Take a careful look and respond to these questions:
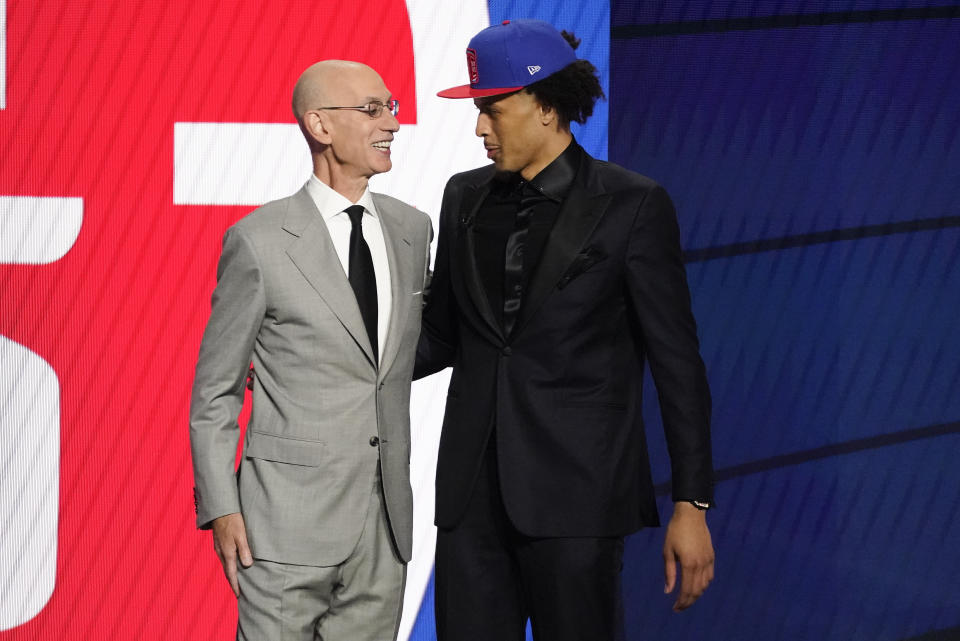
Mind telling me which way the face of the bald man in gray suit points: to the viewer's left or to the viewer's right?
to the viewer's right

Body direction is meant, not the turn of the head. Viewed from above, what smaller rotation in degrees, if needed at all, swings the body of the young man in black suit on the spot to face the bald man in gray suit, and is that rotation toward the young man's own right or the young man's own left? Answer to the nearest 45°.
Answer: approximately 45° to the young man's own right

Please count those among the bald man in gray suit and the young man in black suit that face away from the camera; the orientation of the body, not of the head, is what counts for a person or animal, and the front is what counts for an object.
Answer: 0

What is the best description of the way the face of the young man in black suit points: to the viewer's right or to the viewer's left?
to the viewer's left

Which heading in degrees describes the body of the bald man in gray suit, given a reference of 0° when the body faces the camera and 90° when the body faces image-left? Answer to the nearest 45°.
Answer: approximately 315°

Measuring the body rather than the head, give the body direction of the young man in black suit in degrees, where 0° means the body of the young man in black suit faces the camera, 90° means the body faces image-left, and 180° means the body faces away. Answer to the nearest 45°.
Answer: approximately 45°

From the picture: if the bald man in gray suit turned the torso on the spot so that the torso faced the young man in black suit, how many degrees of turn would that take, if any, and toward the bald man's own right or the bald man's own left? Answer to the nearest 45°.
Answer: approximately 45° to the bald man's own left
